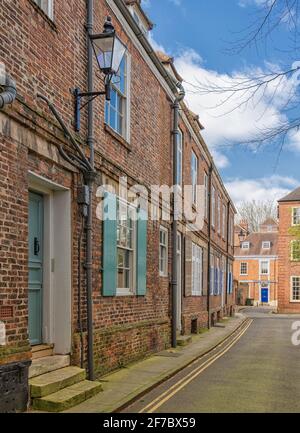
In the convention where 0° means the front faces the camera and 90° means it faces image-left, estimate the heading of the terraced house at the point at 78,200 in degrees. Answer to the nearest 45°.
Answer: approximately 315°

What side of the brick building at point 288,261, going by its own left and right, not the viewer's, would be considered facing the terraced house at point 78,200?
front

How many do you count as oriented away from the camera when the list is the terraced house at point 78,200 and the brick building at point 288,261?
0

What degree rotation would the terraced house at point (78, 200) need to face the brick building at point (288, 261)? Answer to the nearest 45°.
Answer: approximately 135° to its left

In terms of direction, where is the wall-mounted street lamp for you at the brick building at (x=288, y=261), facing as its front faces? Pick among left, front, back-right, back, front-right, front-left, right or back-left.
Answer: front

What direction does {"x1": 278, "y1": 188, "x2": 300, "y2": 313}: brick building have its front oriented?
toward the camera
